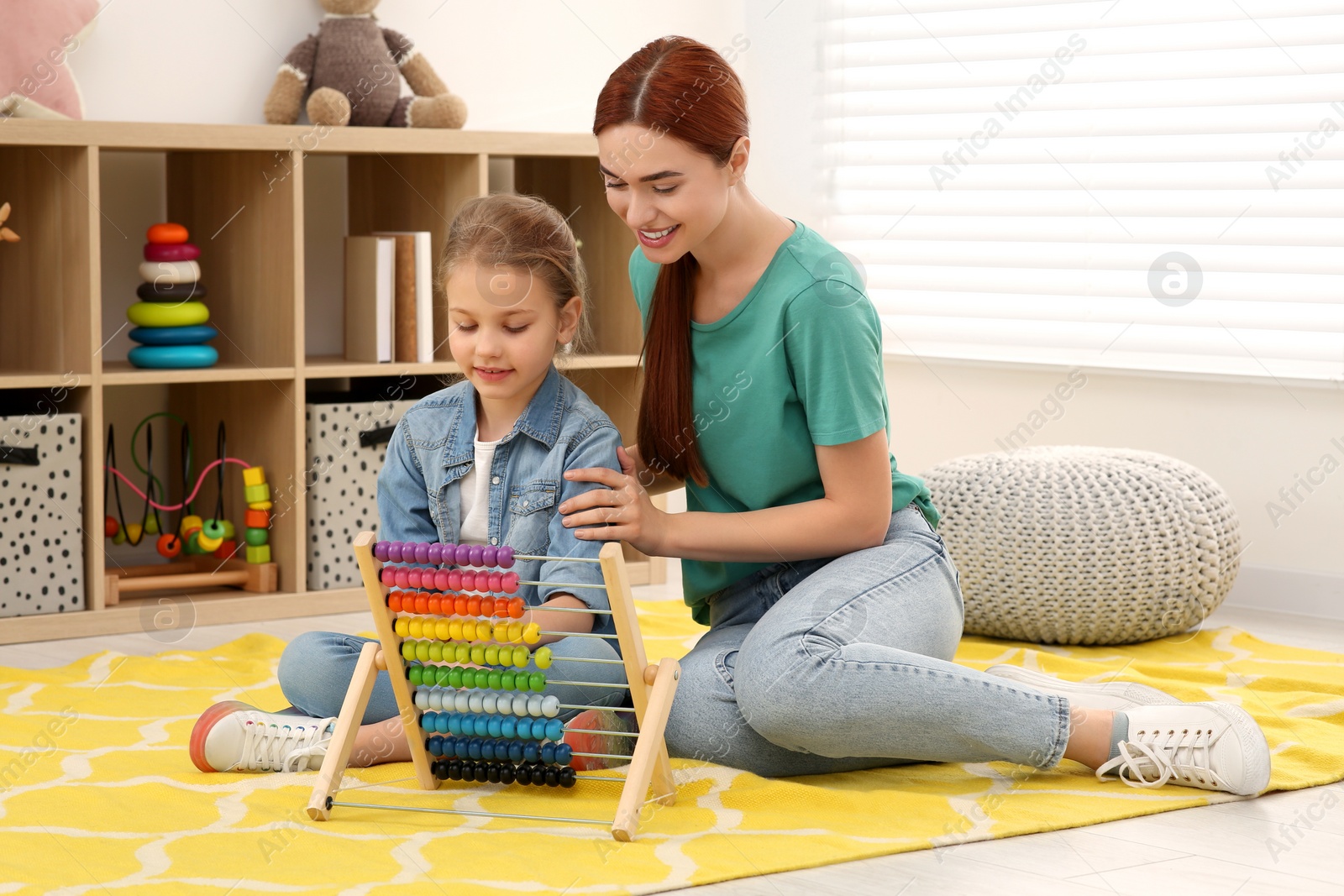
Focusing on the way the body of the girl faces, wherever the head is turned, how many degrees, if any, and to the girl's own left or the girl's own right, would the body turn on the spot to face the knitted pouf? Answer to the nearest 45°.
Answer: approximately 135° to the girl's own left

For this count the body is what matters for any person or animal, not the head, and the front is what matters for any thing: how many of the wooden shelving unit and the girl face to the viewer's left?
0

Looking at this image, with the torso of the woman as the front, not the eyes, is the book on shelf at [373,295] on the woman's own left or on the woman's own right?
on the woman's own right

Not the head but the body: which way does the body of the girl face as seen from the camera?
toward the camera

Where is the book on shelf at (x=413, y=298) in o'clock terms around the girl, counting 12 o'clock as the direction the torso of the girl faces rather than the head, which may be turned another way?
The book on shelf is roughly at 6 o'clock from the girl.

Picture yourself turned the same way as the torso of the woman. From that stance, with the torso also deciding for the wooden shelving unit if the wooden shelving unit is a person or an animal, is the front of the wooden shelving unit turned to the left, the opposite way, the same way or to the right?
to the left

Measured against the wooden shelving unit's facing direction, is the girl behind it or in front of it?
in front

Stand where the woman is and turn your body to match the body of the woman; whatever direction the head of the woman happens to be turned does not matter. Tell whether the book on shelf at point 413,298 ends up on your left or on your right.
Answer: on your right

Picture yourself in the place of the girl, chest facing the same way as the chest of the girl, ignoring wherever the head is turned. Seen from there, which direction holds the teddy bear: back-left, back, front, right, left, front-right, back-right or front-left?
back

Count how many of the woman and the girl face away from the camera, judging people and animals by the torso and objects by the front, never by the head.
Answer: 0

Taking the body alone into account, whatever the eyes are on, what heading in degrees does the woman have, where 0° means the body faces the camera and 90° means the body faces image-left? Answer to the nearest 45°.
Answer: approximately 45°
